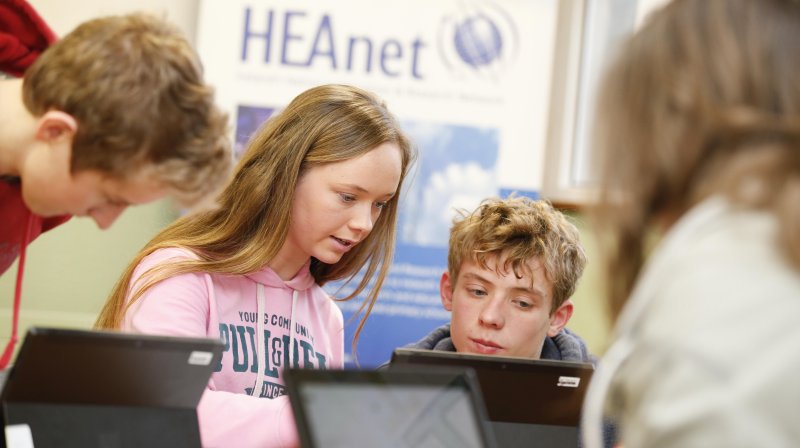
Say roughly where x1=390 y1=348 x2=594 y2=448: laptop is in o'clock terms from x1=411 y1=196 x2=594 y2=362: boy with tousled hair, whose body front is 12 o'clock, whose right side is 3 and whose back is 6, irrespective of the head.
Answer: The laptop is roughly at 12 o'clock from the boy with tousled hair.

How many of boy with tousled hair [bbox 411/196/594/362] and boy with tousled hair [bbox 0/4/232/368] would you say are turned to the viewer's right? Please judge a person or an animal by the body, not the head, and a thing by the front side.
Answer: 1

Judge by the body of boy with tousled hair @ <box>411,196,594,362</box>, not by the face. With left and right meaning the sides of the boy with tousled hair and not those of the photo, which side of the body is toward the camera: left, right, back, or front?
front

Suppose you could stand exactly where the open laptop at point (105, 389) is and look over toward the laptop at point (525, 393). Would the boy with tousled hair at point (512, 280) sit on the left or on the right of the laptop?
left

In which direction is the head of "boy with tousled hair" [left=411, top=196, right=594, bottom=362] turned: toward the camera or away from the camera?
toward the camera

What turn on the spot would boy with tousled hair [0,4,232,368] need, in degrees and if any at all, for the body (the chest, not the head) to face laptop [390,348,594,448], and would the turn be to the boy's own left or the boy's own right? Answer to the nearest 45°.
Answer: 0° — they already face it

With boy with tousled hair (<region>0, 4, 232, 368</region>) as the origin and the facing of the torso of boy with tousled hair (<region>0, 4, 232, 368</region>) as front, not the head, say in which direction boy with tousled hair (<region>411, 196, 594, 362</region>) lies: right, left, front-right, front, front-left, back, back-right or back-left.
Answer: front-left

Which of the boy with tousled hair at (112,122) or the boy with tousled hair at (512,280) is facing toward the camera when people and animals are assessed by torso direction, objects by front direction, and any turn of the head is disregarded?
the boy with tousled hair at (512,280)

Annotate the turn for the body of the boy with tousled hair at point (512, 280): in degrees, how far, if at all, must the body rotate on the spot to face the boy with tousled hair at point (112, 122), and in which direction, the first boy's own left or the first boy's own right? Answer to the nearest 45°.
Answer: approximately 45° to the first boy's own right

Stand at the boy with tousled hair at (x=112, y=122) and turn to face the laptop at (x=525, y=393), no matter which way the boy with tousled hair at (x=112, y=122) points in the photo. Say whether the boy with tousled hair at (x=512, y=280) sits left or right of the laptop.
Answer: left

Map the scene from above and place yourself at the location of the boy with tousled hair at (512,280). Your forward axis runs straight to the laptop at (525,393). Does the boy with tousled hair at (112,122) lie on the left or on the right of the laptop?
right

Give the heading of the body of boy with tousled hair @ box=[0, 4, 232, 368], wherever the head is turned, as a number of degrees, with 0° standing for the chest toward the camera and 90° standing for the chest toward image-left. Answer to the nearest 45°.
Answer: approximately 270°

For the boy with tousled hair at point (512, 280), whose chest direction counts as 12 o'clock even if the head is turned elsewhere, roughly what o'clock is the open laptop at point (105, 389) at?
The open laptop is roughly at 1 o'clock from the boy with tousled hair.
